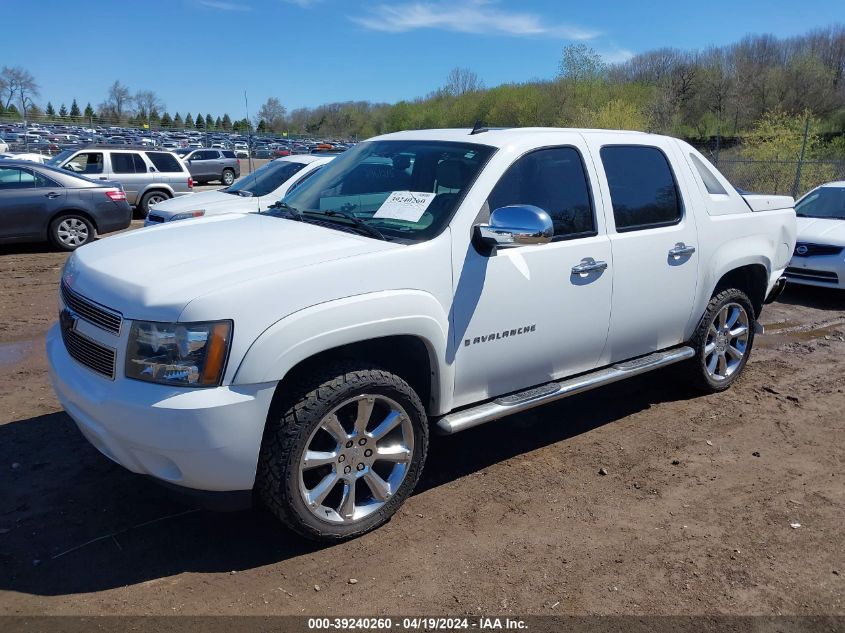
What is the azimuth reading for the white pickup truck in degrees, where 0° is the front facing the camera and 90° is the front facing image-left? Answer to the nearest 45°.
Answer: approximately 45°

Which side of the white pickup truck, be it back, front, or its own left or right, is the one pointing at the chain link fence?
back
